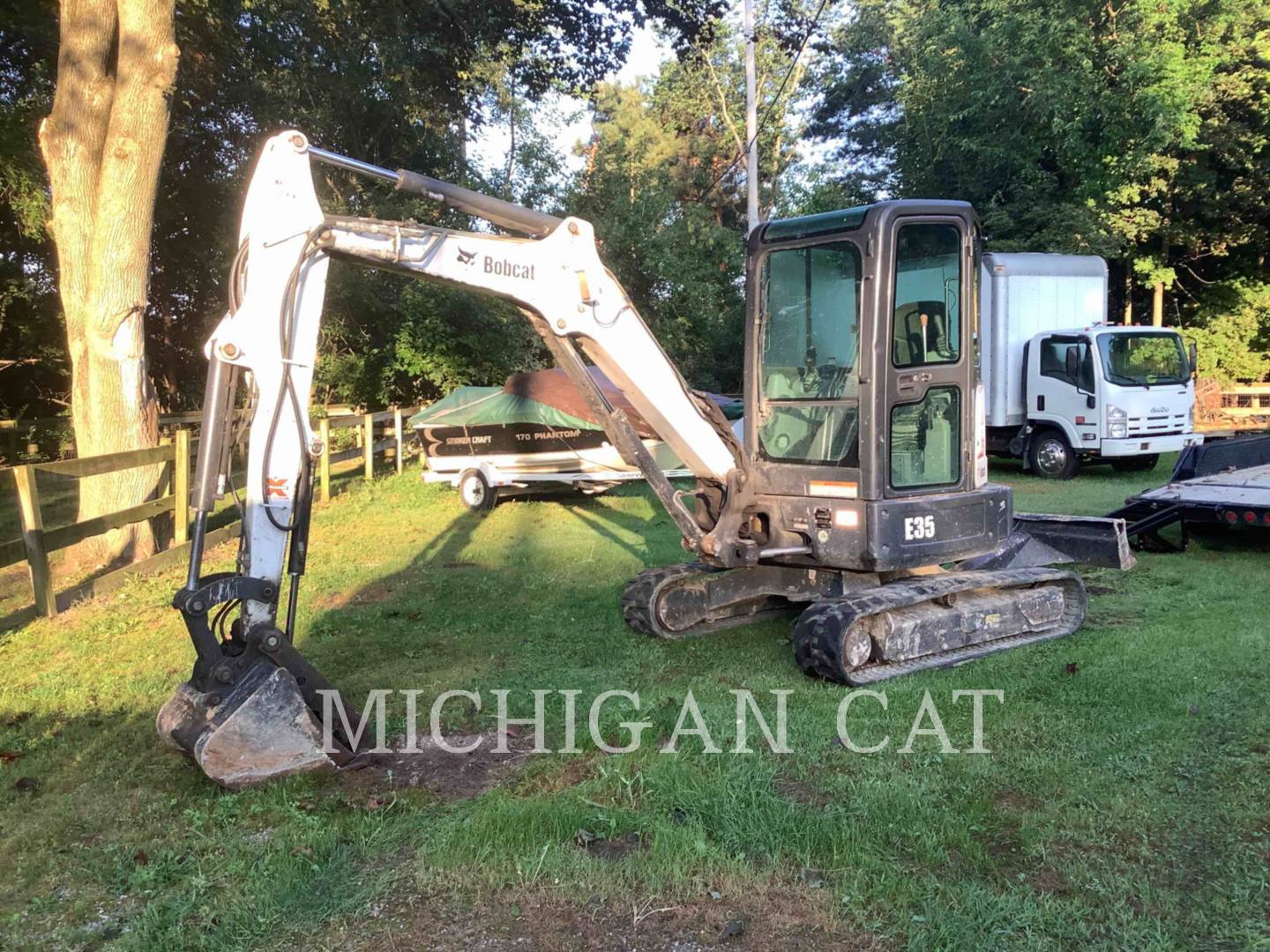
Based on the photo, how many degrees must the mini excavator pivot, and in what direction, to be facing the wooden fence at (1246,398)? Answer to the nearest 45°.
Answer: approximately 180°

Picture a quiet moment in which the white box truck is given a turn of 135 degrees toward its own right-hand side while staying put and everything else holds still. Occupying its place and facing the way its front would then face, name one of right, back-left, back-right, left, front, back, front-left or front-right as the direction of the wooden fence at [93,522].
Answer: front-left

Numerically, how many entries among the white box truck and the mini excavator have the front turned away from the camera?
0

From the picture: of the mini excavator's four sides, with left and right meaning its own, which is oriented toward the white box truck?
back

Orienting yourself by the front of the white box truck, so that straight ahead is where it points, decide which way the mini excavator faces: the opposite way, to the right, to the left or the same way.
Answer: to the right

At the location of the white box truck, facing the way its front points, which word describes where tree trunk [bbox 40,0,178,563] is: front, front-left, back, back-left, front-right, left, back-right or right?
right

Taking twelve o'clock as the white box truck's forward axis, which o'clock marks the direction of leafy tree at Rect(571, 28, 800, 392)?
The leafy tree is roughly at 6 o'clock from the white box truck.

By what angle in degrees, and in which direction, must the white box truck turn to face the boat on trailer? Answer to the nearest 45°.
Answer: approximately 90° to its right

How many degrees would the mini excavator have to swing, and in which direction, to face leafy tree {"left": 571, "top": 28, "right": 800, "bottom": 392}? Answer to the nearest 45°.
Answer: approximately 135° to its right

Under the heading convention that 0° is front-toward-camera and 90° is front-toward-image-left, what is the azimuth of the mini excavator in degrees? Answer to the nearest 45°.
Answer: approximately 45°

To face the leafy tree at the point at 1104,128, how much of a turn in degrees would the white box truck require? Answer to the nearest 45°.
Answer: approximately 135° to its left

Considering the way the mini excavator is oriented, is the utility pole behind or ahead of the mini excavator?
behind

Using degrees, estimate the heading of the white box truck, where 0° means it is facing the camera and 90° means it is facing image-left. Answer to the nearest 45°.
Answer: approximately 315°
